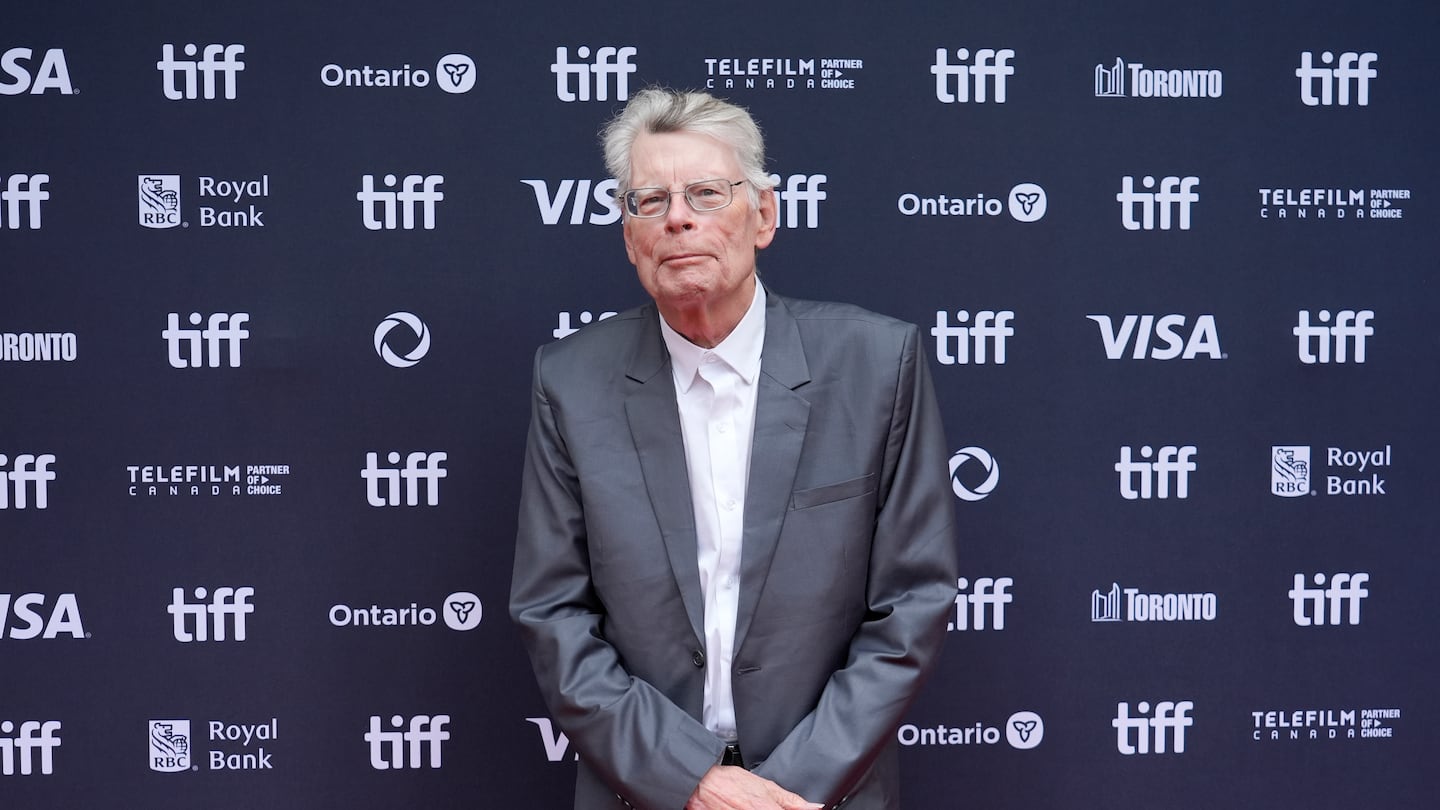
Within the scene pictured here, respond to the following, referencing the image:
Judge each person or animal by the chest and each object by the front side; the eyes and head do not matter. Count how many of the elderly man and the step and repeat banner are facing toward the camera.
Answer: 2

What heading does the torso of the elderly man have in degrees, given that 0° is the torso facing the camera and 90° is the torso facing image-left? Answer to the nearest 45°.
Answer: approximately 0°

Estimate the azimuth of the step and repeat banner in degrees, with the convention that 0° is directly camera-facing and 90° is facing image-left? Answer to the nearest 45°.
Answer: approximately 0°

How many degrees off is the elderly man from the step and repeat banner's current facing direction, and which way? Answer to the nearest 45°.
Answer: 0° — it already faces them

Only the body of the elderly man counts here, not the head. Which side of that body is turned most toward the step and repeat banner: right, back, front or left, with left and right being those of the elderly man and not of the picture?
back
